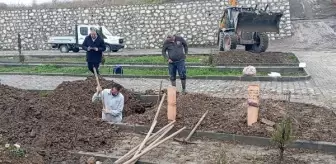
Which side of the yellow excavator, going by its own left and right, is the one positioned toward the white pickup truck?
back

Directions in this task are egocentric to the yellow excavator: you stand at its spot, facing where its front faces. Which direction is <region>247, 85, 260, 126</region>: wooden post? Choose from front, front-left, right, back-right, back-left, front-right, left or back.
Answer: front-right

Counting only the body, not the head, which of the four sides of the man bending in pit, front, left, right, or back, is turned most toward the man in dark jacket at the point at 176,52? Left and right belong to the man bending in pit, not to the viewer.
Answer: back

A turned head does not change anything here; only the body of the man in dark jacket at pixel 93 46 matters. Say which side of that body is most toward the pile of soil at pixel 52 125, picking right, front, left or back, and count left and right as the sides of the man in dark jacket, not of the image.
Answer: front

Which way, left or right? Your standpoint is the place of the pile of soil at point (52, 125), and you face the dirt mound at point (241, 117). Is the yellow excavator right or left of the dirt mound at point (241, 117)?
left

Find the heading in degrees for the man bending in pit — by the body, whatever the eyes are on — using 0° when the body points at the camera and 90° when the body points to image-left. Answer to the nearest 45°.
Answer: approximately 45°

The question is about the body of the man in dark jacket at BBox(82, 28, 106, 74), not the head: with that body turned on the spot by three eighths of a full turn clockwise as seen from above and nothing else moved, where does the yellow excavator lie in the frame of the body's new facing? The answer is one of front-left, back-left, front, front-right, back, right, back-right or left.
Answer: right

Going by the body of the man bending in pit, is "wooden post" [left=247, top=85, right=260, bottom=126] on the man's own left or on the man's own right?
on the man's own left

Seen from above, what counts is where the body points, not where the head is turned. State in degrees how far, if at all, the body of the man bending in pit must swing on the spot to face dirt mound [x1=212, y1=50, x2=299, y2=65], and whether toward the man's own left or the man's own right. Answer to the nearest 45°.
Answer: approximately 180°

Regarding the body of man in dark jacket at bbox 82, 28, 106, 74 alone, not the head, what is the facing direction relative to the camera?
toward the camera

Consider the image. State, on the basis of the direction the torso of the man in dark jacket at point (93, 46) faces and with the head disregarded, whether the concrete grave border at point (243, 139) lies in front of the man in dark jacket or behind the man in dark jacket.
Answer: in front
